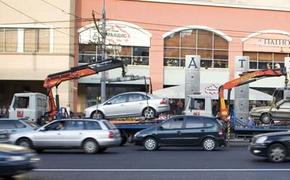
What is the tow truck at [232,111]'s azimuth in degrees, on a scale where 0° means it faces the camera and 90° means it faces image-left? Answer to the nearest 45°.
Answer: approximately 90°

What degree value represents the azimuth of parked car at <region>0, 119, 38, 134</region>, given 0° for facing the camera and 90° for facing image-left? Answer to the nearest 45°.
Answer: approximately 90°

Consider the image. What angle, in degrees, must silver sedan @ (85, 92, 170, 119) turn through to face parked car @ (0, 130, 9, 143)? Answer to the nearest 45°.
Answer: approximately 45° to its left

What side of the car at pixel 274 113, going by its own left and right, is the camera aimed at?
left

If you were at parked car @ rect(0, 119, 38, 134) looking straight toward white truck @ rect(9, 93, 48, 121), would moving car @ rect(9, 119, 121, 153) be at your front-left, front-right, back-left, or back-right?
back-right

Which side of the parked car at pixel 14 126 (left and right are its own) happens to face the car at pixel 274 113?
back

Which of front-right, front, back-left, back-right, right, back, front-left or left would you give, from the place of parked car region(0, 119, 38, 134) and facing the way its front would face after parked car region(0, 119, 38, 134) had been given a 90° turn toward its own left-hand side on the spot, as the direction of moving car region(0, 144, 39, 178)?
front

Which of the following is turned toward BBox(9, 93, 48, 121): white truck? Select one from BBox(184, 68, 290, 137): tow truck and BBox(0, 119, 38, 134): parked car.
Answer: the tow truck

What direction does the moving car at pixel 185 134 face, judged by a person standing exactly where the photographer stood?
facing to the left of the viewer

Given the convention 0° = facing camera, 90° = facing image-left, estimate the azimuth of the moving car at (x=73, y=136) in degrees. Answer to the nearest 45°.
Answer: approximately 90°

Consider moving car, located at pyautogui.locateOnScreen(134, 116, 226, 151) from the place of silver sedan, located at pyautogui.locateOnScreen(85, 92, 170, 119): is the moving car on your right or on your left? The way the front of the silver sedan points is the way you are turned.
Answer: on your left
